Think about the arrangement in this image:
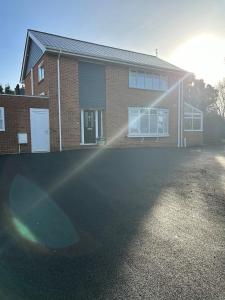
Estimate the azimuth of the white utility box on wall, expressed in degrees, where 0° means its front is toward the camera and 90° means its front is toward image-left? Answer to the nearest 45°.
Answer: approximately 0°

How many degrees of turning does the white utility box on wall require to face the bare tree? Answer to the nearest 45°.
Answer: approximately 135° to its left
